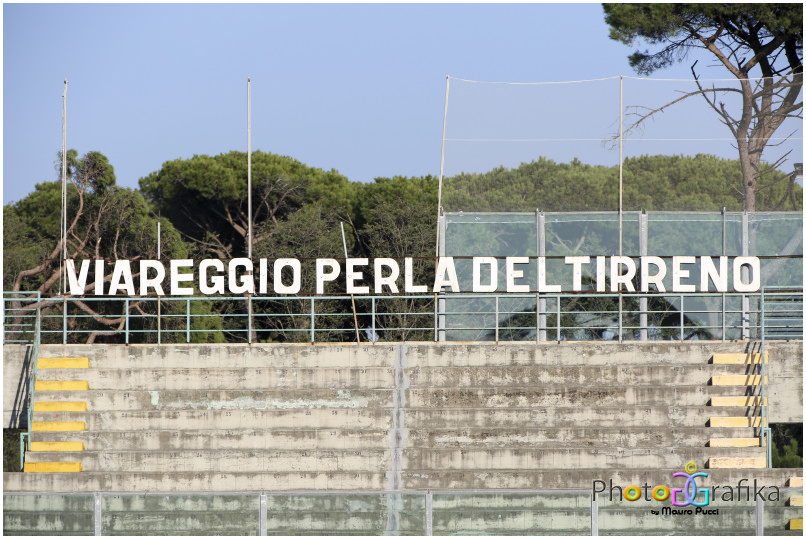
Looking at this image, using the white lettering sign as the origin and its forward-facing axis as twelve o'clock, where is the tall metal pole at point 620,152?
The tall metal pole is roughly at 8 o'clock from the white lettering sign.

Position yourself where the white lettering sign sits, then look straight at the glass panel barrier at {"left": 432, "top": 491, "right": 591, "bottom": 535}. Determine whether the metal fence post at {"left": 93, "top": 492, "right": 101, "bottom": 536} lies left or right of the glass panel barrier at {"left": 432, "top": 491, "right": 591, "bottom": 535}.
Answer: right

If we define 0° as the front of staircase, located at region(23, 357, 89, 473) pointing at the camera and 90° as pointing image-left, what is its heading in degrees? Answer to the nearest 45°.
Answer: approximately 0°

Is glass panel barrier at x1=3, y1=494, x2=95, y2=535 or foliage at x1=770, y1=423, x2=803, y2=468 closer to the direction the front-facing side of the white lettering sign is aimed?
the glass panel barrier

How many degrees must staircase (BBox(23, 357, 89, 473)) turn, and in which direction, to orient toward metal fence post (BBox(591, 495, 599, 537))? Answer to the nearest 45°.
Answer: approximately 45° to its left

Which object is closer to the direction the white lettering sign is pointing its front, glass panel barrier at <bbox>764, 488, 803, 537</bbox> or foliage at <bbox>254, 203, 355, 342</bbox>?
the glass panel barrier

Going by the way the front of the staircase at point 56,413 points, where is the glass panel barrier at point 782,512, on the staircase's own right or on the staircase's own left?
on the staircase's own left

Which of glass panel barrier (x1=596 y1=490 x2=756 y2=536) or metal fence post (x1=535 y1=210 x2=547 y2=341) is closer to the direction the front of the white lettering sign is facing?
the glass panel barrier

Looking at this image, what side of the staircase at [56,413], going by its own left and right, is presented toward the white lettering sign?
left

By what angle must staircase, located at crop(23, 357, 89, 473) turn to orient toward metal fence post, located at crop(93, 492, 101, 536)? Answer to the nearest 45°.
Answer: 0° — it already faces it

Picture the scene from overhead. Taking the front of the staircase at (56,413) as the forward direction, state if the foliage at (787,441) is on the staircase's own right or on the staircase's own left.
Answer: on the staircase's own left

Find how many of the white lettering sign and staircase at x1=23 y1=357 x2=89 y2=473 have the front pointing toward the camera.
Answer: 2
